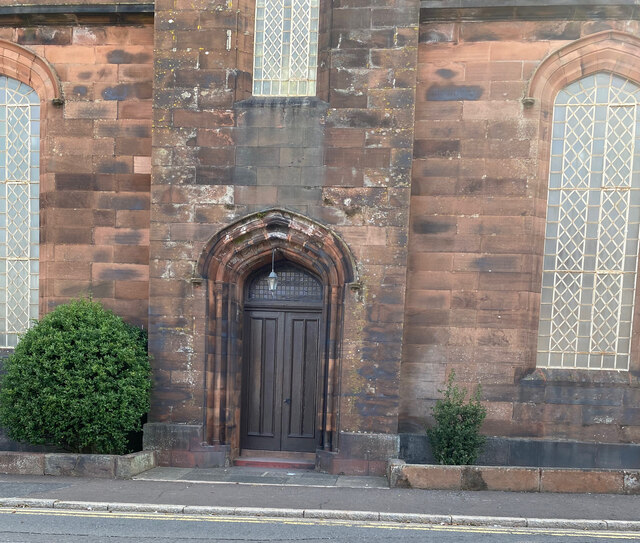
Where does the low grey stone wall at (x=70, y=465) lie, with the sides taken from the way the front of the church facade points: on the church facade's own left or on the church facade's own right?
on the church facade's own right

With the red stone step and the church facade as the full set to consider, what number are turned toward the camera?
2

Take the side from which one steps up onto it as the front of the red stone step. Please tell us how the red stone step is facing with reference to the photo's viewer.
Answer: facing the viewer
